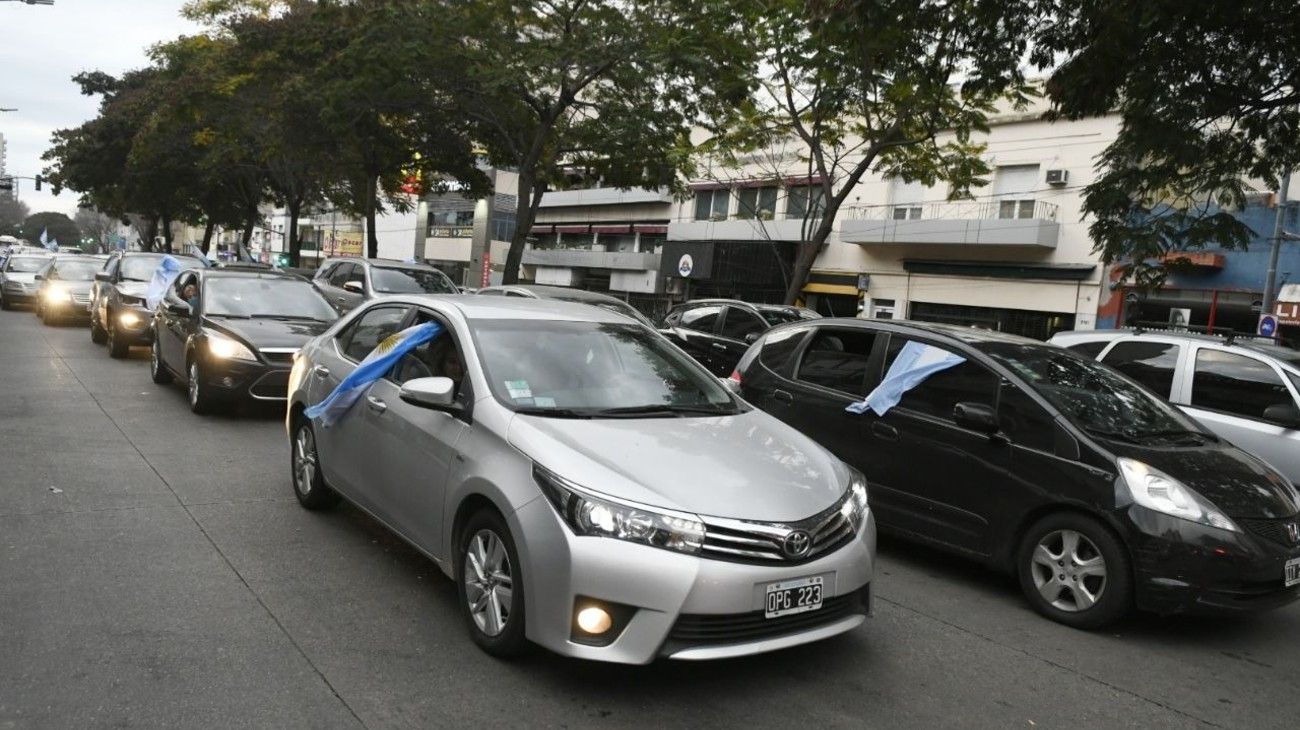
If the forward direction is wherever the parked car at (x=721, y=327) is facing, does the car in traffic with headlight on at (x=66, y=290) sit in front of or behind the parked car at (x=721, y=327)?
behind

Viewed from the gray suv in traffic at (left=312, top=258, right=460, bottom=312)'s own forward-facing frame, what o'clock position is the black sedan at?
The black sedan is roughly at 2 o'clock from the gray suv in traffic.

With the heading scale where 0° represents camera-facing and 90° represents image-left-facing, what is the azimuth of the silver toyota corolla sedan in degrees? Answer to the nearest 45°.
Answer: approximately 315°

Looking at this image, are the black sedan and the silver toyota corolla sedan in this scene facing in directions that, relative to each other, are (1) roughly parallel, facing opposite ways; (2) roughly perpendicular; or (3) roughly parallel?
roughly parallel

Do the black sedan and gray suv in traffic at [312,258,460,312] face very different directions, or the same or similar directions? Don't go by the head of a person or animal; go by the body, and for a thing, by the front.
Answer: same or similar directions

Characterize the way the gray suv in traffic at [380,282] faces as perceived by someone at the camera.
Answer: facing the viewer and to the right of the viewer

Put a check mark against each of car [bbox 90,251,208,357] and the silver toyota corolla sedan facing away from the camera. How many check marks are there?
0

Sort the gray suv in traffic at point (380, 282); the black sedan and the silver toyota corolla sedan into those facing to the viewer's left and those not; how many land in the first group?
0

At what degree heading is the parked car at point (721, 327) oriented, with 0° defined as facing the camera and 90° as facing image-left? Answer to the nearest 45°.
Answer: approximately 315°

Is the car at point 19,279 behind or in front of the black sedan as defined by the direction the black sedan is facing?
behind

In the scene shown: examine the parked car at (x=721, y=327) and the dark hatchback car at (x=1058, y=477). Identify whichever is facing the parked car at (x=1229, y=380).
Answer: the parked car at (x=721, y=327)
